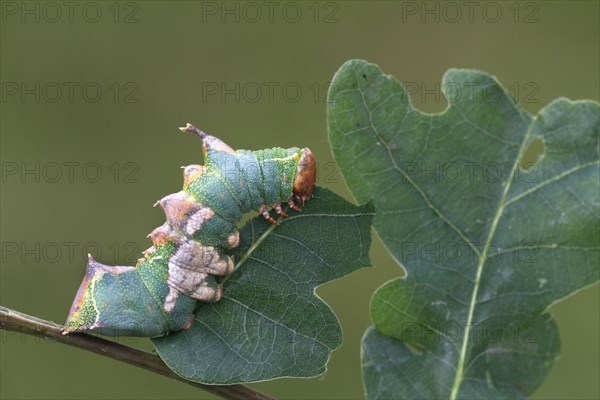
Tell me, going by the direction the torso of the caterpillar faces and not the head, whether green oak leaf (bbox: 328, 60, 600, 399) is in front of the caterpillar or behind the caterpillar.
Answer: in front

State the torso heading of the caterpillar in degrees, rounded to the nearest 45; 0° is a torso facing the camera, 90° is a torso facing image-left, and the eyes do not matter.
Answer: approximately 270°
